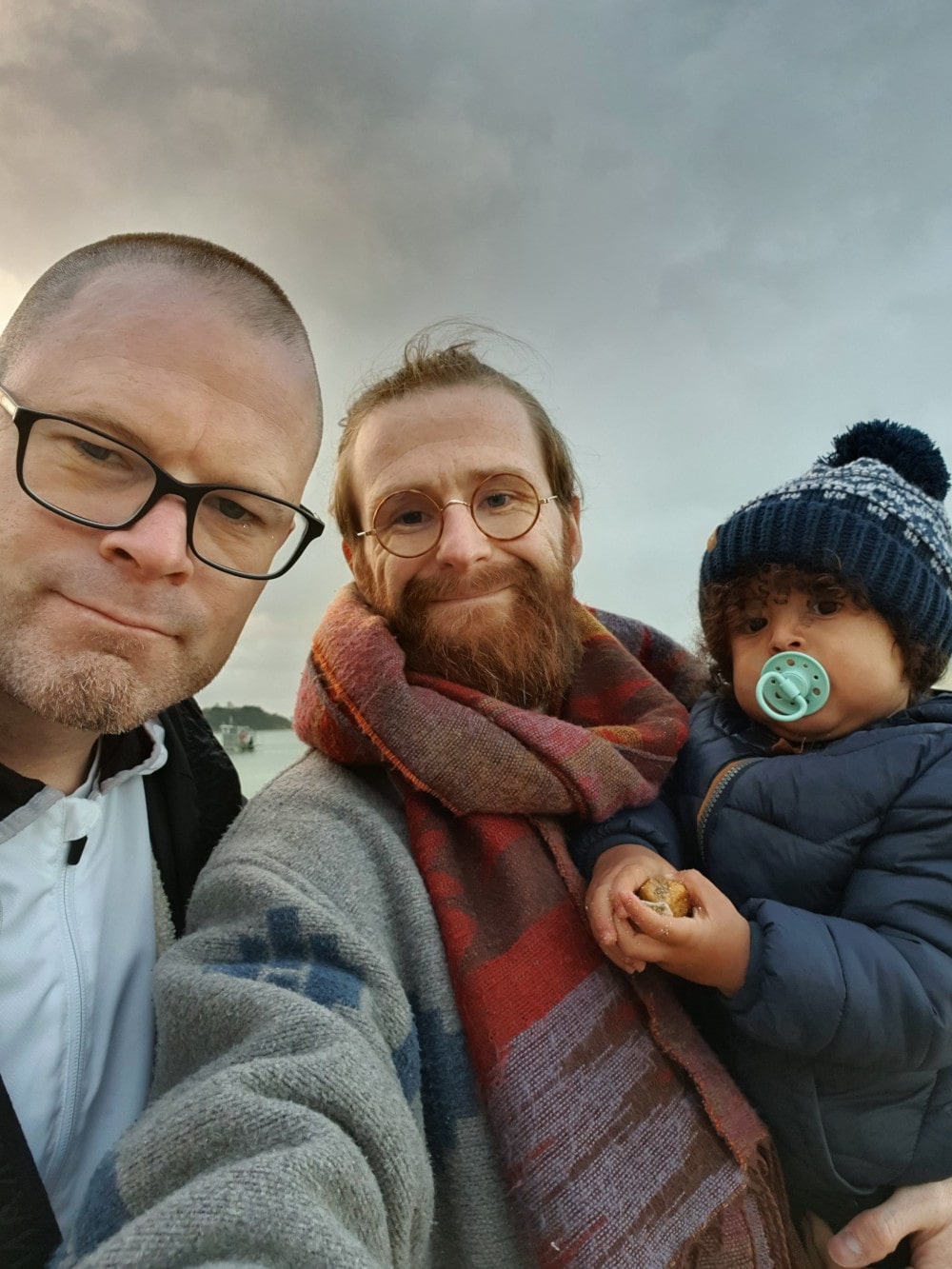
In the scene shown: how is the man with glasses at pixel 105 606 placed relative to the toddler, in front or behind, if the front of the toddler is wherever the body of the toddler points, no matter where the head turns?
in front

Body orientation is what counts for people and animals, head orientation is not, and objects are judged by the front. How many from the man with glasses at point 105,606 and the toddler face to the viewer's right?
0

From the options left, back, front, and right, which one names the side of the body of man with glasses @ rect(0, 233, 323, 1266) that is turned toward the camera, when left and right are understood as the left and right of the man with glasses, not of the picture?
front

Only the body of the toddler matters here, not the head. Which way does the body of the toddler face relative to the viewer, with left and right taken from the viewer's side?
facing the viewer and to the left of the viewer

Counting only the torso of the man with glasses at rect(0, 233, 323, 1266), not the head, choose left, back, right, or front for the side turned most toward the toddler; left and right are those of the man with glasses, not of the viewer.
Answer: left

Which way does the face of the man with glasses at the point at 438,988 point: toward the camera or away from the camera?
toward the camera

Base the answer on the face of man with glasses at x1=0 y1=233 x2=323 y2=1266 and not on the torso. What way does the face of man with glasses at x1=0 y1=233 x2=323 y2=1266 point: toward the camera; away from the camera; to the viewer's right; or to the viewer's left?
toward the camera
